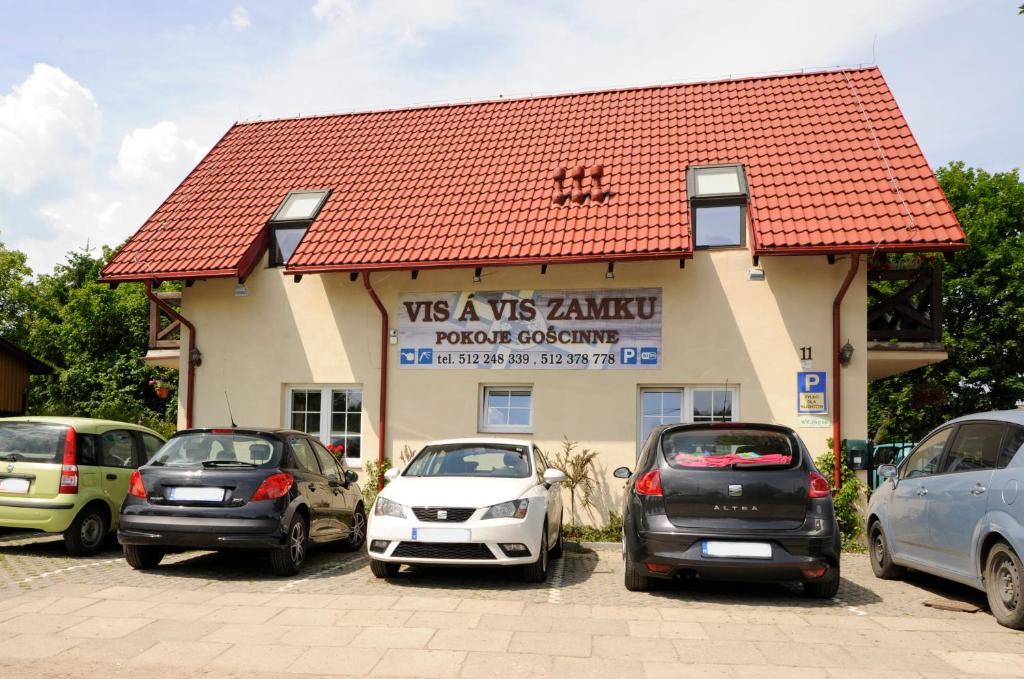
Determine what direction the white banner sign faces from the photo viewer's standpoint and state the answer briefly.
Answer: facing the viewer

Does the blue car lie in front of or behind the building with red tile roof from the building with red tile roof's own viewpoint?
in front

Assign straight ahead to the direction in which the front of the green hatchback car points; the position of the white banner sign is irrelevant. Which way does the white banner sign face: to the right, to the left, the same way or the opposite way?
the opposite way

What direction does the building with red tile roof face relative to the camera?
toward the camera

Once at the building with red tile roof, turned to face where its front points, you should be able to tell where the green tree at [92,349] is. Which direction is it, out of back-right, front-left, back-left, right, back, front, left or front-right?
back-right

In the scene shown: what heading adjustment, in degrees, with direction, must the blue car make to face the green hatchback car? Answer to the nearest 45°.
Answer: approximately 45° to its left

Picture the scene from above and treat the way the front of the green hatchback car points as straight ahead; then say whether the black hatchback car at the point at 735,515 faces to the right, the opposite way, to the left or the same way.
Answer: the same way

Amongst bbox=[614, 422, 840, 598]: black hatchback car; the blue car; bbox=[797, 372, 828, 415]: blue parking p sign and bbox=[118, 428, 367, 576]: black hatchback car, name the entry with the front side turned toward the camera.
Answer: the blue parking p sign

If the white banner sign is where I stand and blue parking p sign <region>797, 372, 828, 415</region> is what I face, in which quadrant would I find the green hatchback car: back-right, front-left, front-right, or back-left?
back-right

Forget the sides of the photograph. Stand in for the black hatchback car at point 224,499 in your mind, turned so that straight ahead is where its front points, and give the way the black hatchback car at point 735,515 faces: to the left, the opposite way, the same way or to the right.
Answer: the same way

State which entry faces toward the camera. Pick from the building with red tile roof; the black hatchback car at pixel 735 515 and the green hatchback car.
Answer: the building with red tile roof

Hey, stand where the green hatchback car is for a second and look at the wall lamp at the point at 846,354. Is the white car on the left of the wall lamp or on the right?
right

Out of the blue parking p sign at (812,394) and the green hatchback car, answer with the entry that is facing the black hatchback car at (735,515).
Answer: the blue parking p sign

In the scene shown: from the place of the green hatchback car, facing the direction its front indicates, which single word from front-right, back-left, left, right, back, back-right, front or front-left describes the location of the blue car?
right

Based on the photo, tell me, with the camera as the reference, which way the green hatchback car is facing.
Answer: facing away from the viewer and to the right of the viewer

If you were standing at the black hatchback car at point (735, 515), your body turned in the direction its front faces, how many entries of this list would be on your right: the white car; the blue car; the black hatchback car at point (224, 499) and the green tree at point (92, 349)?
1

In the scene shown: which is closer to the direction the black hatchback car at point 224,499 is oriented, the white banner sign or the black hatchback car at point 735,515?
the white banner sign

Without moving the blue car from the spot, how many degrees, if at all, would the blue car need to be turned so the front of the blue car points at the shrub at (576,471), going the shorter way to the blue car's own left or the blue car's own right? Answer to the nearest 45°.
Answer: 0° — it already faces it

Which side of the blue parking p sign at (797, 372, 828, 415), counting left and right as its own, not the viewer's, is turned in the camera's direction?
front

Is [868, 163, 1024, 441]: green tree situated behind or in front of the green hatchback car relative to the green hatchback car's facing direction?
in front

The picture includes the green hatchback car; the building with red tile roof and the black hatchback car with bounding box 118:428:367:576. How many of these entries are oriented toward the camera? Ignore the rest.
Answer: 1
